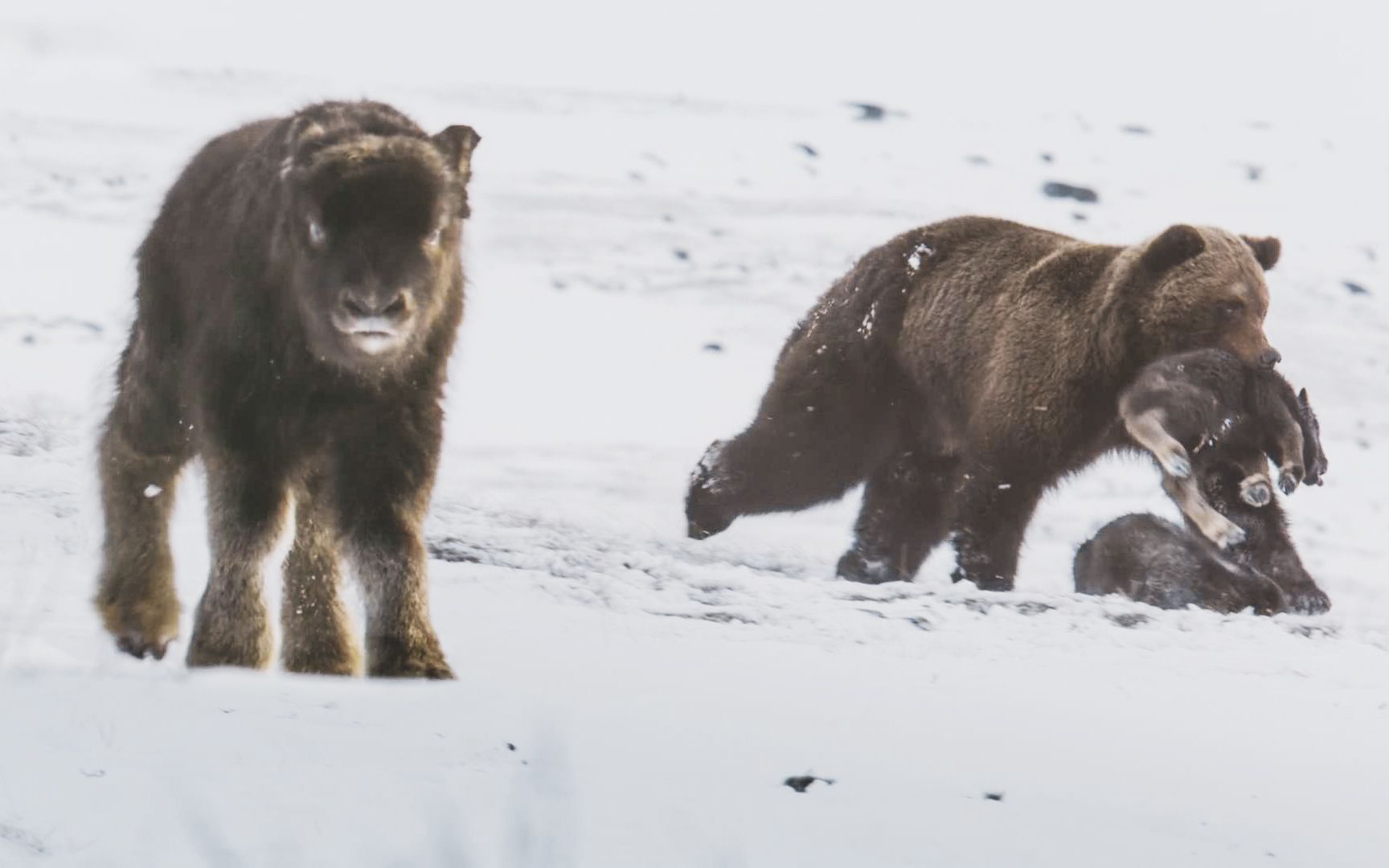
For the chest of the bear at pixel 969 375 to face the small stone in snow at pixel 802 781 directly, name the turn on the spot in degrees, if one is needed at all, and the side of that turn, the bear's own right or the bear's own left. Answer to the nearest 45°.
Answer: approximately 90° to the bear's own right

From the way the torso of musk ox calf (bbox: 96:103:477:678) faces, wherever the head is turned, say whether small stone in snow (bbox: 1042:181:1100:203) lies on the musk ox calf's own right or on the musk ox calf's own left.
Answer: on the musk ox calf's own left

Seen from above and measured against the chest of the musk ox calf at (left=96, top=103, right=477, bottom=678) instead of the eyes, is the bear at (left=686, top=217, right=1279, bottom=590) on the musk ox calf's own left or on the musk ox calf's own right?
on the musk ox calf's own left

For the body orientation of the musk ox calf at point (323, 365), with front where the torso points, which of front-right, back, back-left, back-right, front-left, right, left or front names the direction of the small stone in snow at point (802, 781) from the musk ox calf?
front

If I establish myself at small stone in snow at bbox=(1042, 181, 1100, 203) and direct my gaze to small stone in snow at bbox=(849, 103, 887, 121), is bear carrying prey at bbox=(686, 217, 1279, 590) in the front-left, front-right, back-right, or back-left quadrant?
back-left

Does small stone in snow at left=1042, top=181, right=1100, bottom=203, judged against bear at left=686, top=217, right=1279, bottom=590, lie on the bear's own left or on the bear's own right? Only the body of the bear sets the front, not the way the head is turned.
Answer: on the bear's own left

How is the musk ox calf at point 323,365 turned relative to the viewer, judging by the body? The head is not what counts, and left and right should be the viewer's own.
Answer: facing the viewer and to the right of the viewer

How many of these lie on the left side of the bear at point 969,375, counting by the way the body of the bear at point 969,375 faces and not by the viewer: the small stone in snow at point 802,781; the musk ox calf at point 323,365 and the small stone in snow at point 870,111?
1

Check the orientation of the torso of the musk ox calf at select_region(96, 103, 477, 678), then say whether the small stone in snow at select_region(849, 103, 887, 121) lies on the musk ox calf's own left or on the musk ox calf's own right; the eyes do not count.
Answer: on the musk ox calf's own left

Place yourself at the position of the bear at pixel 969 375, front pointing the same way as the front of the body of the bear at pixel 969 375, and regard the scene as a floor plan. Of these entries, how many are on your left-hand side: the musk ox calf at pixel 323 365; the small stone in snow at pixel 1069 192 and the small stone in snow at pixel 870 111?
2

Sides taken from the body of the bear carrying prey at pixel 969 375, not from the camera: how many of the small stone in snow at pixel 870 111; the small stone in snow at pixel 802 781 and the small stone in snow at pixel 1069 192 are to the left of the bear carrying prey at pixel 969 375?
2

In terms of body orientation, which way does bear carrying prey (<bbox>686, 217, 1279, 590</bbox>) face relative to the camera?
to the viewer's right

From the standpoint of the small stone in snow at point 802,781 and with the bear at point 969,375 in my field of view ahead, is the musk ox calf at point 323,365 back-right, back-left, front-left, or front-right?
front-left
